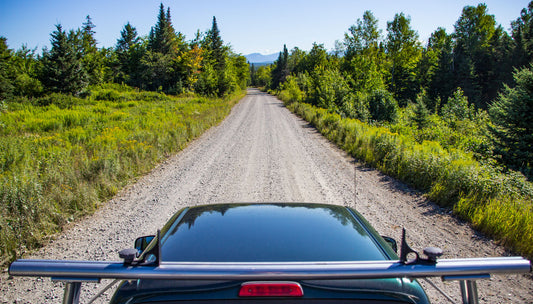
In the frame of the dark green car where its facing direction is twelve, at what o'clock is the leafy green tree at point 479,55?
The leafy green tree is roughly at 1 o'clock from the dark green car.

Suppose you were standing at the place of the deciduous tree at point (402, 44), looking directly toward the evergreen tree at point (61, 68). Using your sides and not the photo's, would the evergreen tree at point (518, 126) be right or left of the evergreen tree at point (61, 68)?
left

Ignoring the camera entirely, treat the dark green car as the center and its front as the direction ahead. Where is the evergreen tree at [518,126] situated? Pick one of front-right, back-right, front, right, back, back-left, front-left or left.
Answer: front-right

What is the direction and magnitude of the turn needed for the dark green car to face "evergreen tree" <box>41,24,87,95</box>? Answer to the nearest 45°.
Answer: approximately 45° to its left

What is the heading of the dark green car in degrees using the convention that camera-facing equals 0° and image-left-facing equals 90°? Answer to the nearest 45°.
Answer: approximately 180°

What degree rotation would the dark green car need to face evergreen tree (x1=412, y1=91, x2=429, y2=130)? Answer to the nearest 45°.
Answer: approximately 45° to its right
